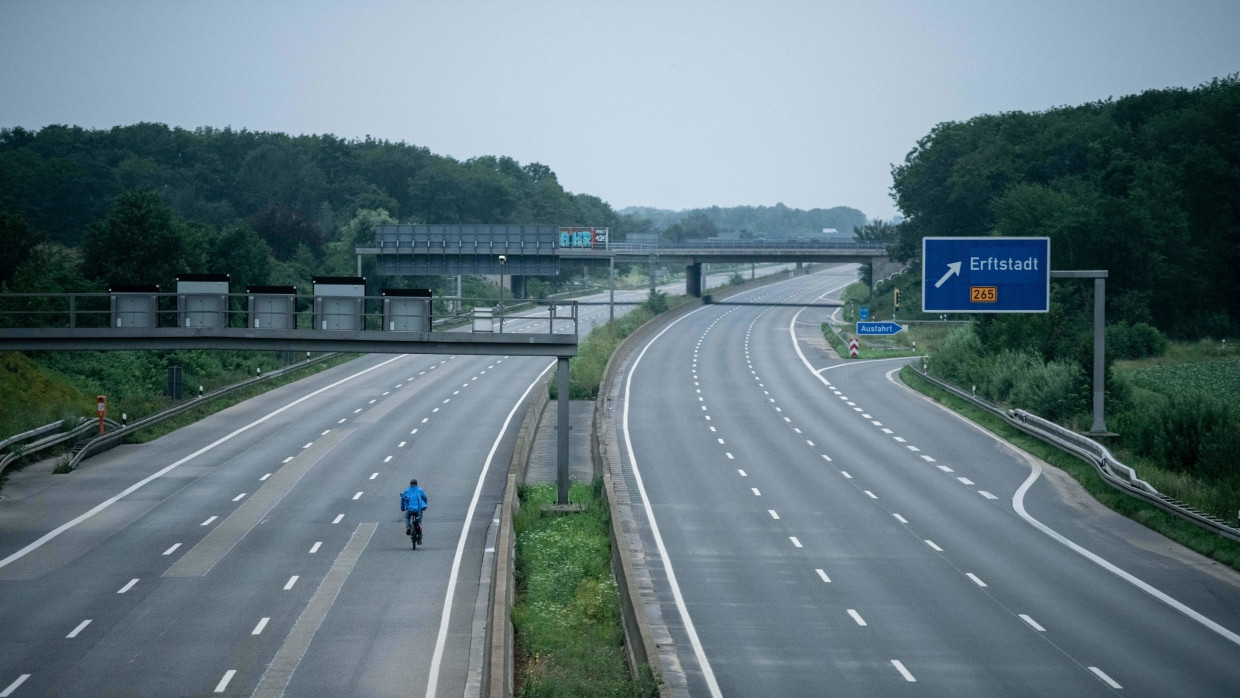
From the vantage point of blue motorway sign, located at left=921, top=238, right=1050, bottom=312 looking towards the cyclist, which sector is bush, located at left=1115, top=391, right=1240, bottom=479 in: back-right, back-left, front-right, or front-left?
front-left

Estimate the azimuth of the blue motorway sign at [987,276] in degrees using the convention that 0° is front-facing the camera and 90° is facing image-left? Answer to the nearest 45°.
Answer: approximately 0°

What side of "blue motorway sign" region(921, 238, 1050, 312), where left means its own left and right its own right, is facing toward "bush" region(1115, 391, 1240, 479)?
left

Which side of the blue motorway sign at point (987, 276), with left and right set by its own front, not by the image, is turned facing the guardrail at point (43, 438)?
right

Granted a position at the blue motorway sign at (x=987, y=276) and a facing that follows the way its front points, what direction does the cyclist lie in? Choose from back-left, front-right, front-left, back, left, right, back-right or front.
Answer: front-right

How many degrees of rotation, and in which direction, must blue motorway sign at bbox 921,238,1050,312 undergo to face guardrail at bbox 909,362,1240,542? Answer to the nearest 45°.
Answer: approximately 45° to its left

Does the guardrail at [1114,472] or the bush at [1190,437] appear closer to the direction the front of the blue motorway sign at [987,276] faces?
the guardrail
